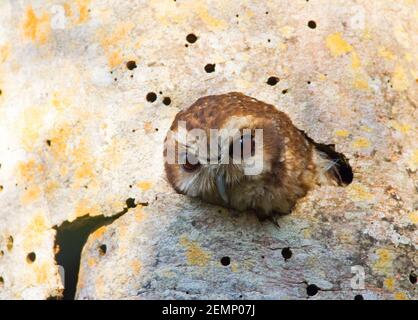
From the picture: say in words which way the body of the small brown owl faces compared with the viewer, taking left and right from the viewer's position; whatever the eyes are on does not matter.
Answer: facing the viewer and to the left of the viewer
